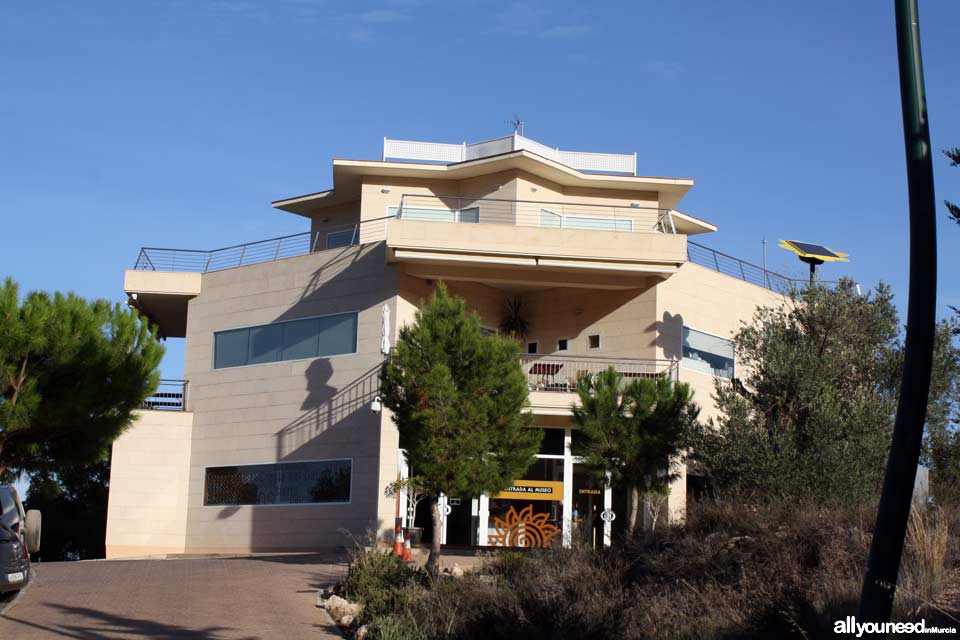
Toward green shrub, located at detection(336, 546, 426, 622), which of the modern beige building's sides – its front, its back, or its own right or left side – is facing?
front

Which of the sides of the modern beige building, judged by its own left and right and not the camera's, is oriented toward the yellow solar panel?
left

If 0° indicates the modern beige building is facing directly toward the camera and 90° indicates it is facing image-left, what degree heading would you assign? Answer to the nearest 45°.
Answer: approximately 0°

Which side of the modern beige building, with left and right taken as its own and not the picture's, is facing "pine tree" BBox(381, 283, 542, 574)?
front

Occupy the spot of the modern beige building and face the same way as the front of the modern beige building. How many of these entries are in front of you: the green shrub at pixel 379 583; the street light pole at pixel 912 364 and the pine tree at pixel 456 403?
3

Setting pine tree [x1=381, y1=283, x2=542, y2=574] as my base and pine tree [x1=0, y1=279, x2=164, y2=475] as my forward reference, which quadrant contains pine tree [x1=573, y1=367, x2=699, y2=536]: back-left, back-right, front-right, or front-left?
back-right

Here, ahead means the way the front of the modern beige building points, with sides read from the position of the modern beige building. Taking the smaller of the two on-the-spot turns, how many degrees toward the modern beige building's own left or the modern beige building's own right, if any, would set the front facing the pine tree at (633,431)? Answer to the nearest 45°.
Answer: approximately 45° to the modern beige building's own left
